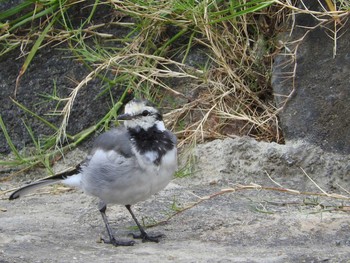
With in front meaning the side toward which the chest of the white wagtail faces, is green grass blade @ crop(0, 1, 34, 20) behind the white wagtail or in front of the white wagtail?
behind

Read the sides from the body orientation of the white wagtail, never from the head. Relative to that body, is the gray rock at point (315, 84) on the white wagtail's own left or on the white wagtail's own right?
on the white wagtail's own left

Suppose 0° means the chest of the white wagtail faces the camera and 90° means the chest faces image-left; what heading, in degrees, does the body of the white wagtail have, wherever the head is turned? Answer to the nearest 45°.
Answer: approximately 315°

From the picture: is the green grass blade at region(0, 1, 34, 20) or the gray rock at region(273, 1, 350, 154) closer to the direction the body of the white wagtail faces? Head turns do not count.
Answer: the gray rock
